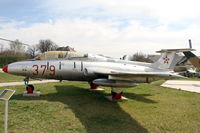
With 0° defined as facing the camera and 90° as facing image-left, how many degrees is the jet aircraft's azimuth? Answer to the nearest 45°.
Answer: approximately 90°
